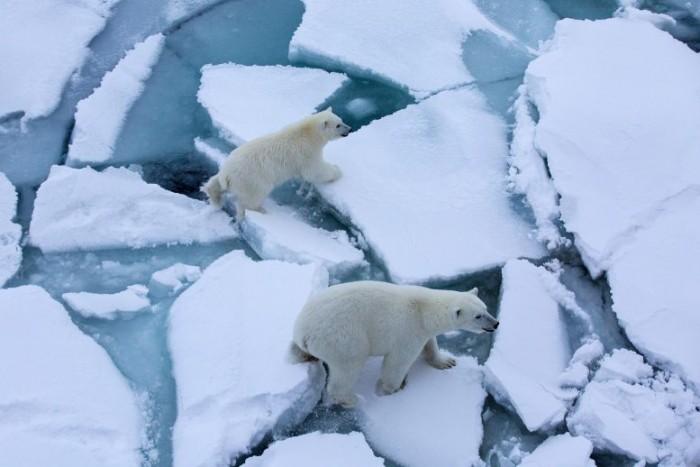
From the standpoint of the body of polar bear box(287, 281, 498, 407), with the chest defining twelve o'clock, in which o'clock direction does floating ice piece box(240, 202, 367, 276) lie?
The floating ice piece is roughly at 8 o'clock from the polar bear.

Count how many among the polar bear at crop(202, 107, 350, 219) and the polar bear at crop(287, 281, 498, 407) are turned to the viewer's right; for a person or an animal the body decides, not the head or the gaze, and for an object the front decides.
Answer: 2

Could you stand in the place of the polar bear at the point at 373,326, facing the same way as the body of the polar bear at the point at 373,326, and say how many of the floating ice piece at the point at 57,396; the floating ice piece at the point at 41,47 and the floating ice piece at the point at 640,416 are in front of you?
1

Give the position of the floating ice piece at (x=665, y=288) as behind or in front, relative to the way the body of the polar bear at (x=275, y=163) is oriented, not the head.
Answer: in front

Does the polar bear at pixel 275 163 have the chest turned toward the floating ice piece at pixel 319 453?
no

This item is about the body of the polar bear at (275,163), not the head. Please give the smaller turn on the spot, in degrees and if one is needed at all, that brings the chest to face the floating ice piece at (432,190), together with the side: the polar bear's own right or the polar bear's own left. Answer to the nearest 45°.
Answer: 0° — it already faces it

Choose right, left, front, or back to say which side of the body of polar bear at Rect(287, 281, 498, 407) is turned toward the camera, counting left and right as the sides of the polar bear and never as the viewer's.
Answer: right

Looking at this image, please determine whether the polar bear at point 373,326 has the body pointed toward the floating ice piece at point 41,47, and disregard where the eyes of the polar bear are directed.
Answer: no

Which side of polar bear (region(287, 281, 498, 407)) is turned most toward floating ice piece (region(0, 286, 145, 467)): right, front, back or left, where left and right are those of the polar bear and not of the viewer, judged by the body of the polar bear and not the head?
back

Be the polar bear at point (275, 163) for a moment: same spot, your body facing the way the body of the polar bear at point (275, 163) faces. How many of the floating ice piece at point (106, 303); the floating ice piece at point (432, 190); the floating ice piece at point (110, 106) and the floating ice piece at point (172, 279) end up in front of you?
1

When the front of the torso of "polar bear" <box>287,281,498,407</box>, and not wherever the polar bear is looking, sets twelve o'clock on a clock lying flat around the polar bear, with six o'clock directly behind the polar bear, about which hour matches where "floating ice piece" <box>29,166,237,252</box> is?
The floating ice piece is roughly at 7 o'clock from the polar bear.

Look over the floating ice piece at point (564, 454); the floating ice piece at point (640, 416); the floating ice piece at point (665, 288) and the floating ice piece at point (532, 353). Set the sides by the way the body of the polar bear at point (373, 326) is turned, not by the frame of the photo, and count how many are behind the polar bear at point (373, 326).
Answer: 0

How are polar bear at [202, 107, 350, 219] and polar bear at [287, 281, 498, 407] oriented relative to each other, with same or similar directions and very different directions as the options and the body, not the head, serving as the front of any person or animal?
same or similar directions

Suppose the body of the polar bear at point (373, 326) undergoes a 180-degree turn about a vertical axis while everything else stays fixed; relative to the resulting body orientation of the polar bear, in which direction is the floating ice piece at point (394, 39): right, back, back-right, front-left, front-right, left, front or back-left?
right

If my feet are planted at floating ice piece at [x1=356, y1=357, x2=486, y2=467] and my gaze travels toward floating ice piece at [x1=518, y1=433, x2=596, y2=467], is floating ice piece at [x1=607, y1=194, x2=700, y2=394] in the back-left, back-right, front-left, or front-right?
front-left

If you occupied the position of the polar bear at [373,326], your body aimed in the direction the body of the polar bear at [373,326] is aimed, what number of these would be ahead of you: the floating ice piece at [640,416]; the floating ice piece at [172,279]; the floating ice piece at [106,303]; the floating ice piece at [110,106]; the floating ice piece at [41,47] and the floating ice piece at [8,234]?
1

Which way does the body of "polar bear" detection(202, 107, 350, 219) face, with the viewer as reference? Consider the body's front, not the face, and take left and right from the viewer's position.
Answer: facing to the right of the viewer
